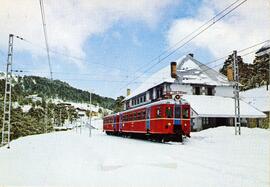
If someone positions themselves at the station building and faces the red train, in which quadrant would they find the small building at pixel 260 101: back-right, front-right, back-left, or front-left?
back-left

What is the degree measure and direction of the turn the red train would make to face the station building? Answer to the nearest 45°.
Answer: approximately 135° to its left

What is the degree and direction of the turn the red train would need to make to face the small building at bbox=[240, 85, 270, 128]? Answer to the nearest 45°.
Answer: approximately 90° to its left

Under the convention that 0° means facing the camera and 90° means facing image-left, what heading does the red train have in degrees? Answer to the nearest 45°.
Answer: approximately 315°
